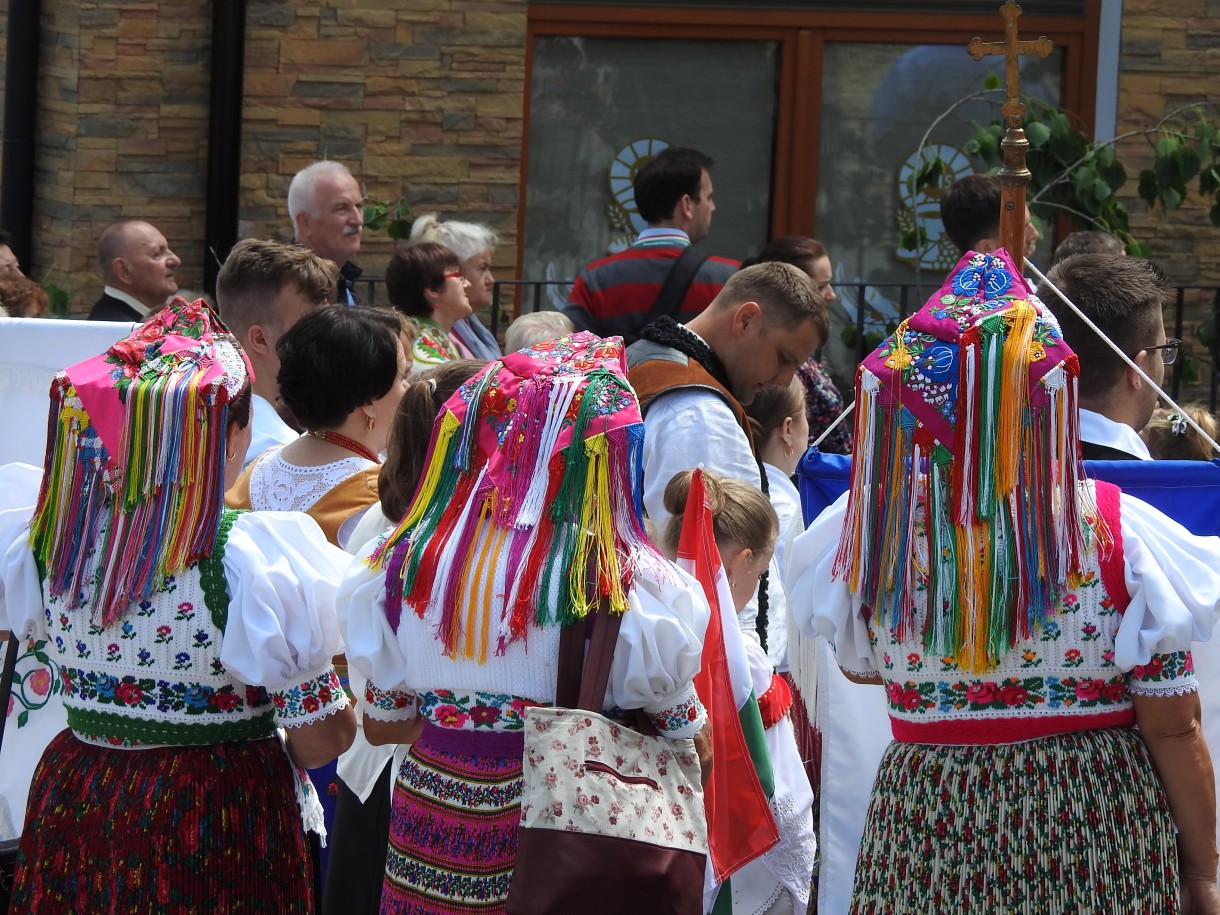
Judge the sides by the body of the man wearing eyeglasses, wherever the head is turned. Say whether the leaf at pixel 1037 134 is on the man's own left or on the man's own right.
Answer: on the man's own left

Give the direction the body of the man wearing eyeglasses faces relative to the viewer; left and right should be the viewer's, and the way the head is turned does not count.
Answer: facing away from the viewer and to the right of the viewer

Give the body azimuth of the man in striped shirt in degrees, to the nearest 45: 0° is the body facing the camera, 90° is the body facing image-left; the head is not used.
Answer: approximately 225°

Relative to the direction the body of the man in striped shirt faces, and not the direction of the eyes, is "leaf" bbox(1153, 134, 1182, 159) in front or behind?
in front
